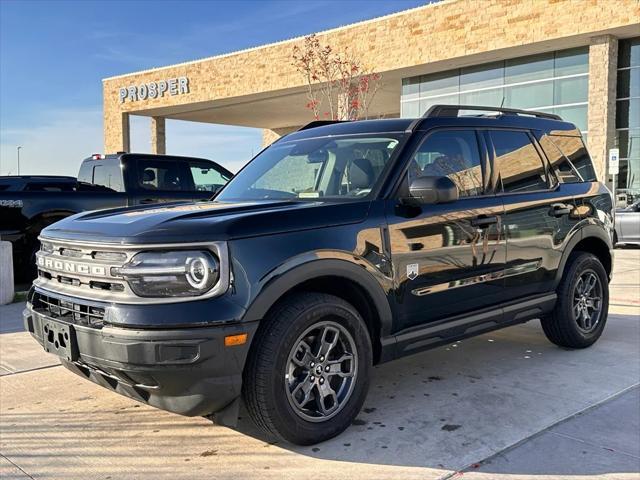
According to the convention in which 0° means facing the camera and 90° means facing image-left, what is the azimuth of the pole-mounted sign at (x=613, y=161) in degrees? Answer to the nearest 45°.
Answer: approximately 45°

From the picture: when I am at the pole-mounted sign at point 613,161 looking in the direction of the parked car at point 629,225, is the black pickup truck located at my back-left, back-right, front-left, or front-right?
front-right

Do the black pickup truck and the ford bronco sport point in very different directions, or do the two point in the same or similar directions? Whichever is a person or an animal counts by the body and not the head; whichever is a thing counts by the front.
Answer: very different directions

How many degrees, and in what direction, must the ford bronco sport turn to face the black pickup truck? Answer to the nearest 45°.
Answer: approximately 90° to its right

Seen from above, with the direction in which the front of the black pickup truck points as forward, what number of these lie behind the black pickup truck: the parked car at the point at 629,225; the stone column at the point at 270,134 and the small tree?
0

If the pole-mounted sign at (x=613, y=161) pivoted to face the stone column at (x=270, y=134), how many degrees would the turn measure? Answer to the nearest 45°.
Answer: approximately 90° to its right

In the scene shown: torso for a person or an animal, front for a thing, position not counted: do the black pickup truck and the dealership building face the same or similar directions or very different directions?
very different directions

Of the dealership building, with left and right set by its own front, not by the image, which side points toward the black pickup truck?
front

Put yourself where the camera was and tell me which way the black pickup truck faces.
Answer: facing away from the viewer and to the right of the viewer

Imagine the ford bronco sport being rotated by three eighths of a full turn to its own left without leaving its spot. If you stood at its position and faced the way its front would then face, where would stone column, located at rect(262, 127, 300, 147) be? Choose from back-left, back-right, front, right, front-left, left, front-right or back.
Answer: left

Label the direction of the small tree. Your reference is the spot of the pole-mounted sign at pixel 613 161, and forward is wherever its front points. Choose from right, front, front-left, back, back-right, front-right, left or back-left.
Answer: front-right

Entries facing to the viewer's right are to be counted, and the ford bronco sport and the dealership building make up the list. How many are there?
0

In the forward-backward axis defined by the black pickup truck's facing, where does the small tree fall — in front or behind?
in front
